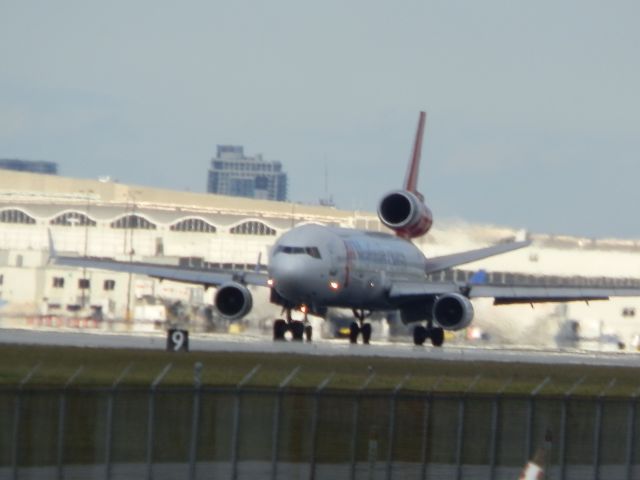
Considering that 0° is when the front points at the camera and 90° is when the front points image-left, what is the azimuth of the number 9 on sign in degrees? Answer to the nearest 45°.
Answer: approximately 0°

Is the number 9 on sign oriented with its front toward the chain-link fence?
yes
